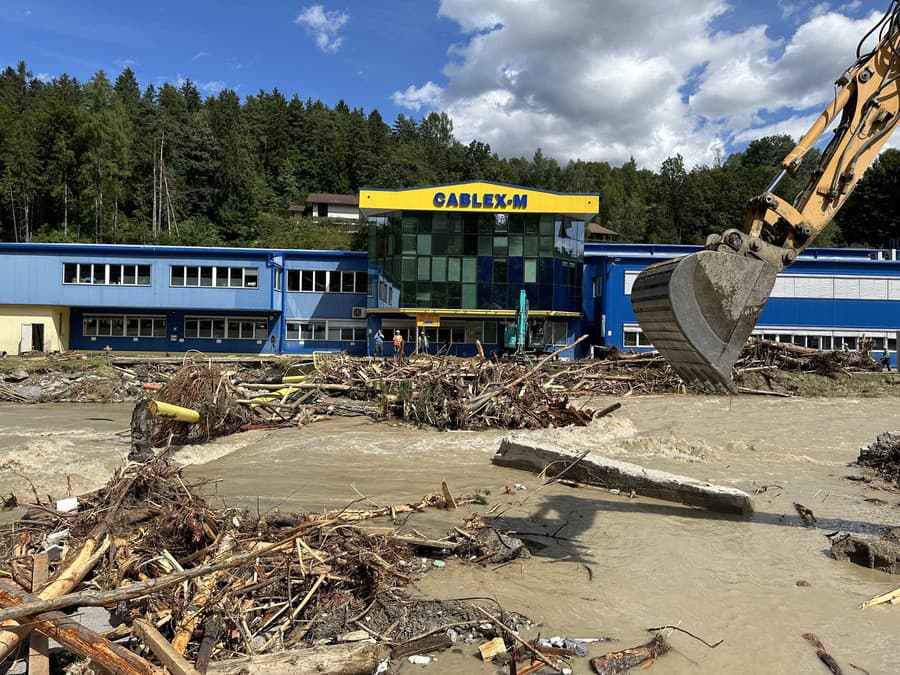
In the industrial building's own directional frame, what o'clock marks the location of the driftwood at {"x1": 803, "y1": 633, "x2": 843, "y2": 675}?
The driftwood is roughly at 12 o'clock from the industrial building.

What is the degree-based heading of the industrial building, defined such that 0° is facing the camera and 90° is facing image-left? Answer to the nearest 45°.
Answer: approximately 0°

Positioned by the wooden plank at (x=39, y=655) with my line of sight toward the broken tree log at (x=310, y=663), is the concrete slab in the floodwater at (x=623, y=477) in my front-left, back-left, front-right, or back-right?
front-left

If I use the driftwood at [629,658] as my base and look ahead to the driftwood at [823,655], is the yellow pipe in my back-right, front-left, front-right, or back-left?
back-left

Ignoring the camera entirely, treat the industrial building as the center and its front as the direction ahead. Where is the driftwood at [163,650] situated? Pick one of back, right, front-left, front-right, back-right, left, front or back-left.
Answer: front

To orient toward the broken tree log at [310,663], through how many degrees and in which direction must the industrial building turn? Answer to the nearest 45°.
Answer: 0° — it already faces it

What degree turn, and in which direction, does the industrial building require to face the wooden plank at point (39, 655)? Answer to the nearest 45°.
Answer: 0° — it already faces it

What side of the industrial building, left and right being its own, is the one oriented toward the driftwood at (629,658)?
front

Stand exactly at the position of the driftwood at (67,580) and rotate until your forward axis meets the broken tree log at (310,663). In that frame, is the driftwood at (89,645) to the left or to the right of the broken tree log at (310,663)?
right

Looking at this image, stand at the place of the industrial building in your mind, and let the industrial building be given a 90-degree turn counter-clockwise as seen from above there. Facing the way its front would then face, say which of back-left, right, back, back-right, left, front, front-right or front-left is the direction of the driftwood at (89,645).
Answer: right

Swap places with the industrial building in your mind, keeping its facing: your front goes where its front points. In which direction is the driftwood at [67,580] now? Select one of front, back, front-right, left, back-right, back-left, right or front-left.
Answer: front

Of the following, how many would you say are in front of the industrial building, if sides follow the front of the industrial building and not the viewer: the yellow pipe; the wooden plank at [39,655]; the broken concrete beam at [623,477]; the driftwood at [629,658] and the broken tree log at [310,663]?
5

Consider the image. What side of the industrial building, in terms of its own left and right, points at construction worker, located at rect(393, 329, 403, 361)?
front

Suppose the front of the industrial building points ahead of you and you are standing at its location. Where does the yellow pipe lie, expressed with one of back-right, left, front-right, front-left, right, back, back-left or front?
front

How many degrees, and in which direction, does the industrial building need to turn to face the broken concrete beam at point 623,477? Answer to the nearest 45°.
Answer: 0° — it already faces it
